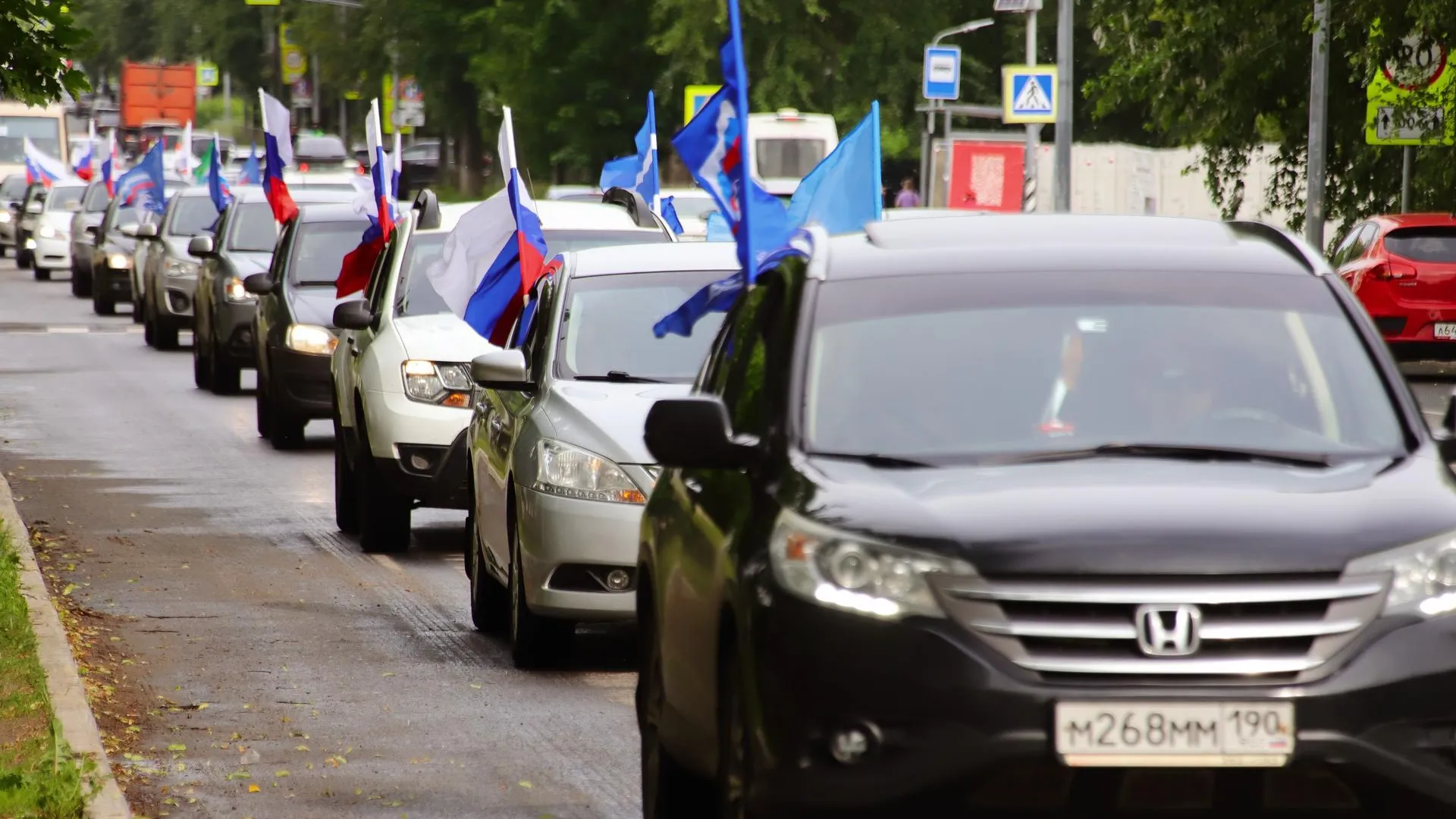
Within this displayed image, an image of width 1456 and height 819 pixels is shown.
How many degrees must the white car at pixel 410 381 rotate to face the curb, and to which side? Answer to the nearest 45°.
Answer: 0° — it already faces it

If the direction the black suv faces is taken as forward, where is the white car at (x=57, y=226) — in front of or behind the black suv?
behind

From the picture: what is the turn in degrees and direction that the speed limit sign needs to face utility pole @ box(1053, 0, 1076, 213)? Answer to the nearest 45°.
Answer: approximately 135° to its right

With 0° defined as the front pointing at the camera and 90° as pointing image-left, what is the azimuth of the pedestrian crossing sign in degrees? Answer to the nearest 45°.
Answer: approximately 0°

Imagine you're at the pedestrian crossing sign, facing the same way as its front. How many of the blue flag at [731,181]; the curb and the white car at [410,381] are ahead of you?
3

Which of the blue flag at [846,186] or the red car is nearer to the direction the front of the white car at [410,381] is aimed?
the blue flag

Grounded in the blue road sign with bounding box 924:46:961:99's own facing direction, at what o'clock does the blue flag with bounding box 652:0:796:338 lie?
The blue flag is roughly at 12 o'clock from the blue road sign.

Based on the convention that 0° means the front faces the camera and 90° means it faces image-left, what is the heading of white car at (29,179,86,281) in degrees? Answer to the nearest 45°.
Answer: approximately 0°
